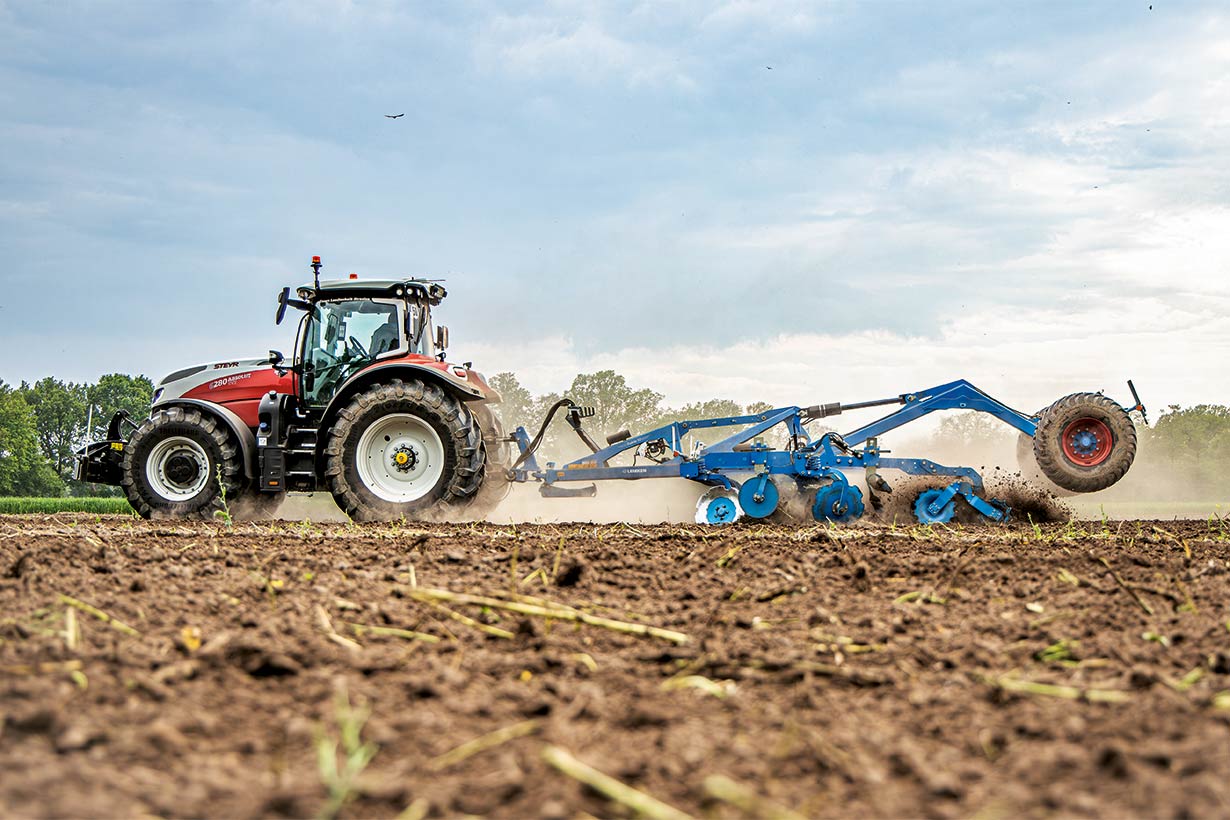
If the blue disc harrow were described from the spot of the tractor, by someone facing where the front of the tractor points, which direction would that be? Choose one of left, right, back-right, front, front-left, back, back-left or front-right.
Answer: back

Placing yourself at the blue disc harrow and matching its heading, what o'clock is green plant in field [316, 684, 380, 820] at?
The green plant in field is roughly at 9 o'clock from the blue disc harrow.

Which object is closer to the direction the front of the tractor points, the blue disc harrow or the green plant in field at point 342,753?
the green plant in field

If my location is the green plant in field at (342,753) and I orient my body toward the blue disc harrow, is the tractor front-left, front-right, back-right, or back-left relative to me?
front-left

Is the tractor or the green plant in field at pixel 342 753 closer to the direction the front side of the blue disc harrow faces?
the tractor

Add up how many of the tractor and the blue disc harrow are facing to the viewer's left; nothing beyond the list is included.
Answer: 2

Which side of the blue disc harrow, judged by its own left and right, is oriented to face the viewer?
left

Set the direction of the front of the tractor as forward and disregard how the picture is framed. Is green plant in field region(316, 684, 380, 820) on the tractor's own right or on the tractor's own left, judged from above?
on the tractor's own left

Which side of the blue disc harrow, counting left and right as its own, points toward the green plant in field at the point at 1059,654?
left

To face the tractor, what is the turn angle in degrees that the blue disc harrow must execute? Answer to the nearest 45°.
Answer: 0° — it already faces it

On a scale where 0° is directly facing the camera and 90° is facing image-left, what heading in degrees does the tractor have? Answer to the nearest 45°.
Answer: approximately 90°

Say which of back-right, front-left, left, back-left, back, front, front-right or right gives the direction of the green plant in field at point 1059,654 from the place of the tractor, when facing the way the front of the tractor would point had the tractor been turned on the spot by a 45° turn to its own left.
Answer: front-left
